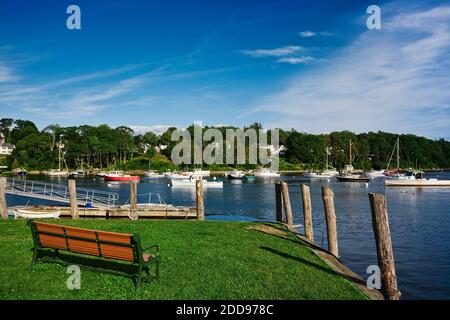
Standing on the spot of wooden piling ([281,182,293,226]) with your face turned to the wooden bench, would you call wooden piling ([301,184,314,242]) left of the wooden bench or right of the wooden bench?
left

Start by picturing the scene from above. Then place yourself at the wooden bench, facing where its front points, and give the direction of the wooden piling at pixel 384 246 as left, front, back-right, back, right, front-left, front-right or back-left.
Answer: front-right

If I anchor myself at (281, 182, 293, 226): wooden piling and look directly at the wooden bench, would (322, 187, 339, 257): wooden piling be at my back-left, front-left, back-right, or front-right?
front-left

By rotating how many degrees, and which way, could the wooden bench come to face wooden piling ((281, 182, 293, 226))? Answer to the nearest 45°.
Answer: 0° — it already faces it

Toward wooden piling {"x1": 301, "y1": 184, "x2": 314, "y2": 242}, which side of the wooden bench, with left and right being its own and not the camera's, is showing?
front

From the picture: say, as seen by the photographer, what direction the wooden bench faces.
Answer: facing away from the viewer and to the right of the viewer

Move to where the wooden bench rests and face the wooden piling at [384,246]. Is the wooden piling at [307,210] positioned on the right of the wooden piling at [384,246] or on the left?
left

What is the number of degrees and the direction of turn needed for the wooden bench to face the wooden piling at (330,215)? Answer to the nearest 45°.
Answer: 0° — it already faces it
